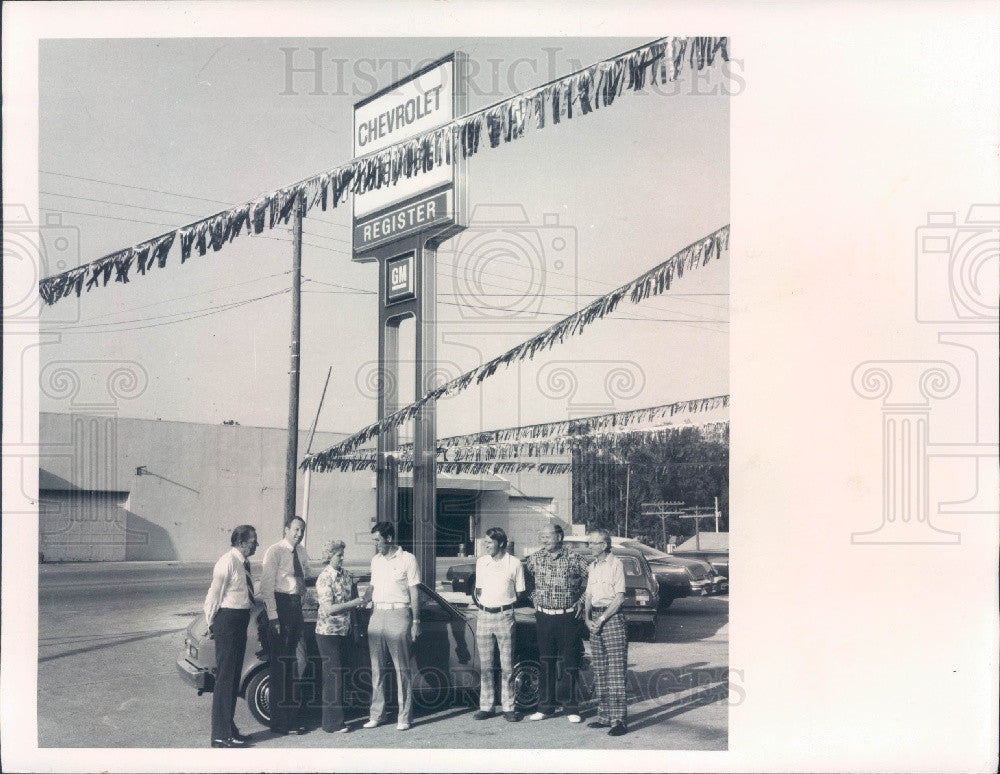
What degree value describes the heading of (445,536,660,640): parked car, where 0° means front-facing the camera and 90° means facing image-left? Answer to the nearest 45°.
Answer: approximately 135°

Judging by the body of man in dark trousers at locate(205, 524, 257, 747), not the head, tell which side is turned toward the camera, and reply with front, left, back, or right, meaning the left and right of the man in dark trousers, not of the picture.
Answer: right

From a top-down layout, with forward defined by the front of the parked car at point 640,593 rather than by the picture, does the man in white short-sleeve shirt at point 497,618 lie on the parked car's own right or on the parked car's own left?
on the parked car's own left

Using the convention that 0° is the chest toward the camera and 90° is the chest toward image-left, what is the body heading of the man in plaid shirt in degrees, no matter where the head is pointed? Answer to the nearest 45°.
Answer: approximately 0°

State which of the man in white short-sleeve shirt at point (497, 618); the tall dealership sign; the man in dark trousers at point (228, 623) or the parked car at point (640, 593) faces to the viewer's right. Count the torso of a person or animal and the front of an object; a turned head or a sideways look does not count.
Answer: the man in dark trousers

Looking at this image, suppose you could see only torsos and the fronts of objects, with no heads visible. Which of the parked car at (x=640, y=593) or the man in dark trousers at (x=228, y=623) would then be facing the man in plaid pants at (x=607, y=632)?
the man in dark trousers

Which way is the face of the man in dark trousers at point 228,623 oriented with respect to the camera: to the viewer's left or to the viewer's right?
to the viewer's right
